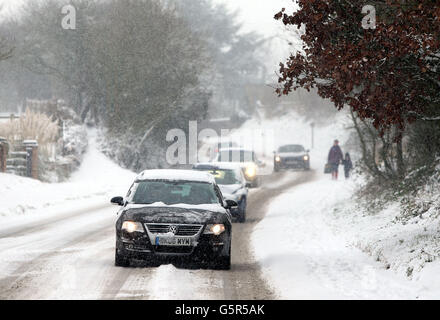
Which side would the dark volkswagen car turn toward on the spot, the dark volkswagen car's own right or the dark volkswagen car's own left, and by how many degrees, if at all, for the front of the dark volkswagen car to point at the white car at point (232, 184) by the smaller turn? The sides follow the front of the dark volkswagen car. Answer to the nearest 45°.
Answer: approximately 180°

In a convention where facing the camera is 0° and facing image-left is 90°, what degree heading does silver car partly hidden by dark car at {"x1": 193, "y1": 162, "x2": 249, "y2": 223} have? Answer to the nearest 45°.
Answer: approximately 0°

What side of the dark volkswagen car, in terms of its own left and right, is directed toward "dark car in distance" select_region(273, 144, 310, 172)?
back

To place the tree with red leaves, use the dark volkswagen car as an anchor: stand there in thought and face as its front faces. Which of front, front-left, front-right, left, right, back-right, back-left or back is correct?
left

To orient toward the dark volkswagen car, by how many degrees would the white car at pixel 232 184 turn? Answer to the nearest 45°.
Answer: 0° — it already faces it

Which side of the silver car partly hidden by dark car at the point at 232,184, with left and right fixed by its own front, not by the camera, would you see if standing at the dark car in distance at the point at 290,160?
back

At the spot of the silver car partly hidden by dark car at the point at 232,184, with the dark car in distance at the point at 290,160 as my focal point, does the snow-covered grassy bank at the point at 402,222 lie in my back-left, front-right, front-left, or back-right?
back-right

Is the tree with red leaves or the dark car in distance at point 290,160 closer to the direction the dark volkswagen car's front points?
the tree with red leaves

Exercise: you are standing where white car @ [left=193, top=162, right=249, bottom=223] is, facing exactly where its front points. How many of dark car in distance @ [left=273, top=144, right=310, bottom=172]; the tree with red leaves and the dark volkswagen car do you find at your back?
1

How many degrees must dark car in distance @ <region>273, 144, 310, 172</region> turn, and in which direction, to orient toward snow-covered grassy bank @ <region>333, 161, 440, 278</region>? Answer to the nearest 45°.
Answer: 0° — it already faces it
